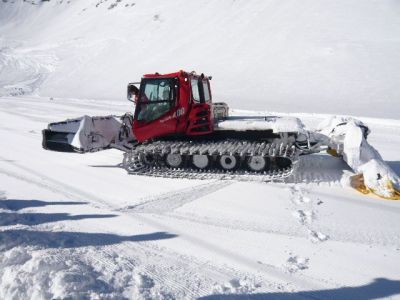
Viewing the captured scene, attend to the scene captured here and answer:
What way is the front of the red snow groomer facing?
to the viewer's left
